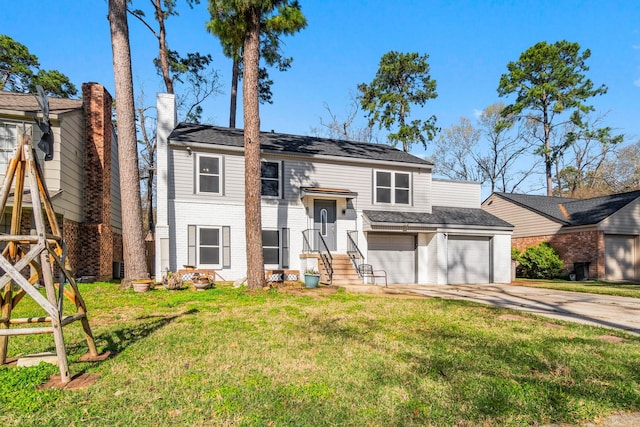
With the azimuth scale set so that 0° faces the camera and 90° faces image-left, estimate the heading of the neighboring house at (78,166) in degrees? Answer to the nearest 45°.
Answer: approximately 0°

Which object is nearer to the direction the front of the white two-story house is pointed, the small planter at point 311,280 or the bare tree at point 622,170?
the small planter

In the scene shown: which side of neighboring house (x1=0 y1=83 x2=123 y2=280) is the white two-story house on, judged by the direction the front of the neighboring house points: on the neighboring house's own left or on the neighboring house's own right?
on the neighboring house's own left

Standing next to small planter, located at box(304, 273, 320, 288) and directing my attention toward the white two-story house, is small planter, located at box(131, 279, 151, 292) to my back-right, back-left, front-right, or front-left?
back-left

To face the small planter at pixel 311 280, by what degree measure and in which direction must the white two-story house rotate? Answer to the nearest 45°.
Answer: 0° — it already faces it

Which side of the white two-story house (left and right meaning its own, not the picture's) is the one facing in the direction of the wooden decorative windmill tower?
front

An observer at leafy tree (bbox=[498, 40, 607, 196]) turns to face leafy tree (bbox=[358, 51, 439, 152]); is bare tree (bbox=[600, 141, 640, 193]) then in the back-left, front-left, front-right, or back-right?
back-right

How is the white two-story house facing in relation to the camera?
toward the camera

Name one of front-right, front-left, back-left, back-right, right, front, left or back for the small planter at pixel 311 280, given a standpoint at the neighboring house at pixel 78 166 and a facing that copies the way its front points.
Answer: front-left
